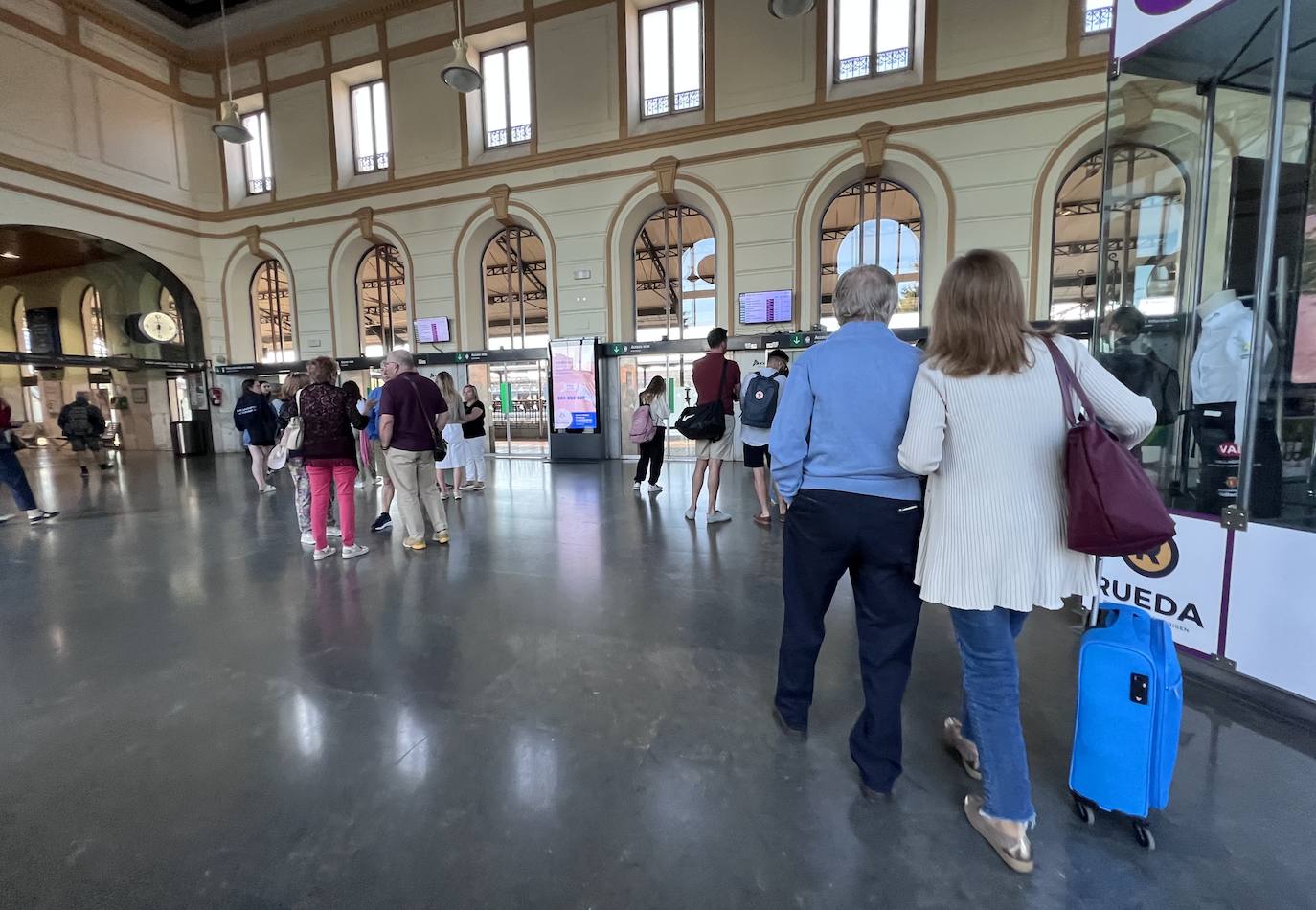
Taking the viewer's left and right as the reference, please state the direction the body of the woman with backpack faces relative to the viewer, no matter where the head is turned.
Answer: facing away from the viewer and to the right of the viewer

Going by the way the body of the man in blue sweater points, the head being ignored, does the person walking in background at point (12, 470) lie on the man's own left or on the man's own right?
on the man's own left

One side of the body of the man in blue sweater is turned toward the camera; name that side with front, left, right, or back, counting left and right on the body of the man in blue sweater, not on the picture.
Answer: back

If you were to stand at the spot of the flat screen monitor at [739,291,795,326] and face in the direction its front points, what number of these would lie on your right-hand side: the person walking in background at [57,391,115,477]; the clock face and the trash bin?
3

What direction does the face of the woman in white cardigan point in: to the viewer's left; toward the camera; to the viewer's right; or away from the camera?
away from the camera

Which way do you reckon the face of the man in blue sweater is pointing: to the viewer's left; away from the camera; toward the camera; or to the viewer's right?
away from the camera

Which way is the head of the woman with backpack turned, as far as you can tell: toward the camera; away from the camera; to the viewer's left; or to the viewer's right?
away from the camera
